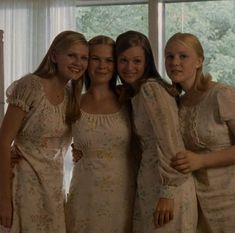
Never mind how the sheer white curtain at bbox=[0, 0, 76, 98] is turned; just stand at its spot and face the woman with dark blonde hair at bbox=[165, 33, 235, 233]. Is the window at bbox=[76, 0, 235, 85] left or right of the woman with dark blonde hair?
left

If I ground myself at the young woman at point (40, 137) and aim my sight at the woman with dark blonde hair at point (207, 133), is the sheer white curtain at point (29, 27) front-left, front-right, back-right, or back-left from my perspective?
back-left

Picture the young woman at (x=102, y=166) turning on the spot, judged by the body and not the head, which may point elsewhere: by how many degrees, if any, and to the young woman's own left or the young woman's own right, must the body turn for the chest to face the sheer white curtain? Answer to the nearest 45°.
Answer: approximately 180°

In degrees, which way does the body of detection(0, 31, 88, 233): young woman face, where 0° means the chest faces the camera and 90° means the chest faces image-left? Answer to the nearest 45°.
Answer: approximately 315°

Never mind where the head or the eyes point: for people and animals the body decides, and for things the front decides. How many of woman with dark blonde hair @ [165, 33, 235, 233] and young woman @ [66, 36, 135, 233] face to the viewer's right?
0

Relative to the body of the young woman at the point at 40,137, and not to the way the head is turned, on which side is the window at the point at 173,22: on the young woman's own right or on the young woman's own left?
on the young woman's own left

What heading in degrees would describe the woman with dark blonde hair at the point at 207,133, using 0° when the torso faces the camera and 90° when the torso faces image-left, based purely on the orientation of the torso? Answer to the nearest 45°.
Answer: approximately 45°

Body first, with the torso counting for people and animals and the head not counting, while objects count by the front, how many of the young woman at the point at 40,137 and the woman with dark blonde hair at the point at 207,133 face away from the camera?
0

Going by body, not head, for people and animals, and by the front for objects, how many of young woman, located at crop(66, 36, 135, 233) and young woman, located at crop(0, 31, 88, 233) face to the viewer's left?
0
